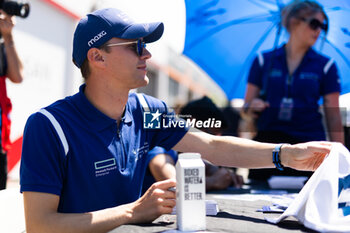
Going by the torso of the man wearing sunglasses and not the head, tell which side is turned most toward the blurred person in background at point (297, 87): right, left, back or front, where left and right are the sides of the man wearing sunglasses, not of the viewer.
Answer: left

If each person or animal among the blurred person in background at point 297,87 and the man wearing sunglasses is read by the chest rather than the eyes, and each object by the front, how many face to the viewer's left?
0

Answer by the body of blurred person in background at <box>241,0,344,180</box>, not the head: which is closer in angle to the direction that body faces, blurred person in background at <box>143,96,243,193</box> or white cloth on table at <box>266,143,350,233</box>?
the white cloth on table

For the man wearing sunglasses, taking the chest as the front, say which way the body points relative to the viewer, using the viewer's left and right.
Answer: facing the viewer and to the right of the viewer

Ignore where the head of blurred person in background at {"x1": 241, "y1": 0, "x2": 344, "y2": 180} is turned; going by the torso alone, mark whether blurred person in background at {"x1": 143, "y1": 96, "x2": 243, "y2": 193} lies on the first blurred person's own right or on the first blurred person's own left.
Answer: on the first blurred person's own right

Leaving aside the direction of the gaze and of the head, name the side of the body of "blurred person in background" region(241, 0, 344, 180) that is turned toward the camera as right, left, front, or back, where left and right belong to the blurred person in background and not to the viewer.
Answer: front

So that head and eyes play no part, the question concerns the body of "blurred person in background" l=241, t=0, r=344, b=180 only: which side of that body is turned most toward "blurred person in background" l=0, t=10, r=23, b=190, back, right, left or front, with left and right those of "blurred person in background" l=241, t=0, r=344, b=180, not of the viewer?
right

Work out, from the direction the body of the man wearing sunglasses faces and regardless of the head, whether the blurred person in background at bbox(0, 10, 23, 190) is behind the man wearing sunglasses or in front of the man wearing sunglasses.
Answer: behind

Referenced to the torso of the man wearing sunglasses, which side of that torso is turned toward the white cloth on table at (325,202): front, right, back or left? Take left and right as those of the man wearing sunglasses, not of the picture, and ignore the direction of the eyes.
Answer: front

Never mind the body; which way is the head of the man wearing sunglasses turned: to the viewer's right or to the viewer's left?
to the viewer's right
